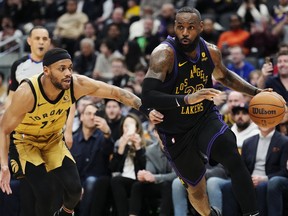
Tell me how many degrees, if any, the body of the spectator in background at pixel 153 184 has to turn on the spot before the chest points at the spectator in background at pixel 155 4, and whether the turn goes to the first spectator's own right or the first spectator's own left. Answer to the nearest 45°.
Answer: approximately 135° to the first spectator's own right

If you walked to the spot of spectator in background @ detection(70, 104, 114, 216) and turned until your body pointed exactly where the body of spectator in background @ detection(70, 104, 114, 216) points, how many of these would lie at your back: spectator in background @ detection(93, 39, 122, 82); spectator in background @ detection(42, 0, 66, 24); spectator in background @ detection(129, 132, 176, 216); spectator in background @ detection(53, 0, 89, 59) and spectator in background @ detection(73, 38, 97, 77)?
4

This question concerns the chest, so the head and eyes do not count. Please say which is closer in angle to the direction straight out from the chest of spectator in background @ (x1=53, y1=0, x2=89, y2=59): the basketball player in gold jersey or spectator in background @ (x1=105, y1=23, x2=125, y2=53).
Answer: the basketball player in gold jersey

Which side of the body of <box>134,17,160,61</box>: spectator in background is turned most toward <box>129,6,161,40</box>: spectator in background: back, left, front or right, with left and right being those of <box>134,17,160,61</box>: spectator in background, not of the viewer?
back

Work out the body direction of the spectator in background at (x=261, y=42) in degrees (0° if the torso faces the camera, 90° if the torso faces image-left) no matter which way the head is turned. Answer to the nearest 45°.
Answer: approximately 0°

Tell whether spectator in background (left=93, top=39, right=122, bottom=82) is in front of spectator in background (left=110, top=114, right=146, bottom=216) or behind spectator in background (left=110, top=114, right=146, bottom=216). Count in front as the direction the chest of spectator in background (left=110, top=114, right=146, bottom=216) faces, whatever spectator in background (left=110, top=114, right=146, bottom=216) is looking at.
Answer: behind

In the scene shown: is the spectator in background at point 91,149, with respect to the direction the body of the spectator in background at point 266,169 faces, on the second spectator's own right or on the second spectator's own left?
on the second spectator's own right

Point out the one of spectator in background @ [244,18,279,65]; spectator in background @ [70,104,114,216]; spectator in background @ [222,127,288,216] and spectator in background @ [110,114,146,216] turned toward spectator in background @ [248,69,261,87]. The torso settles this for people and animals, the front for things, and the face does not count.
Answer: spectator in background @ [244,18,279,65]
